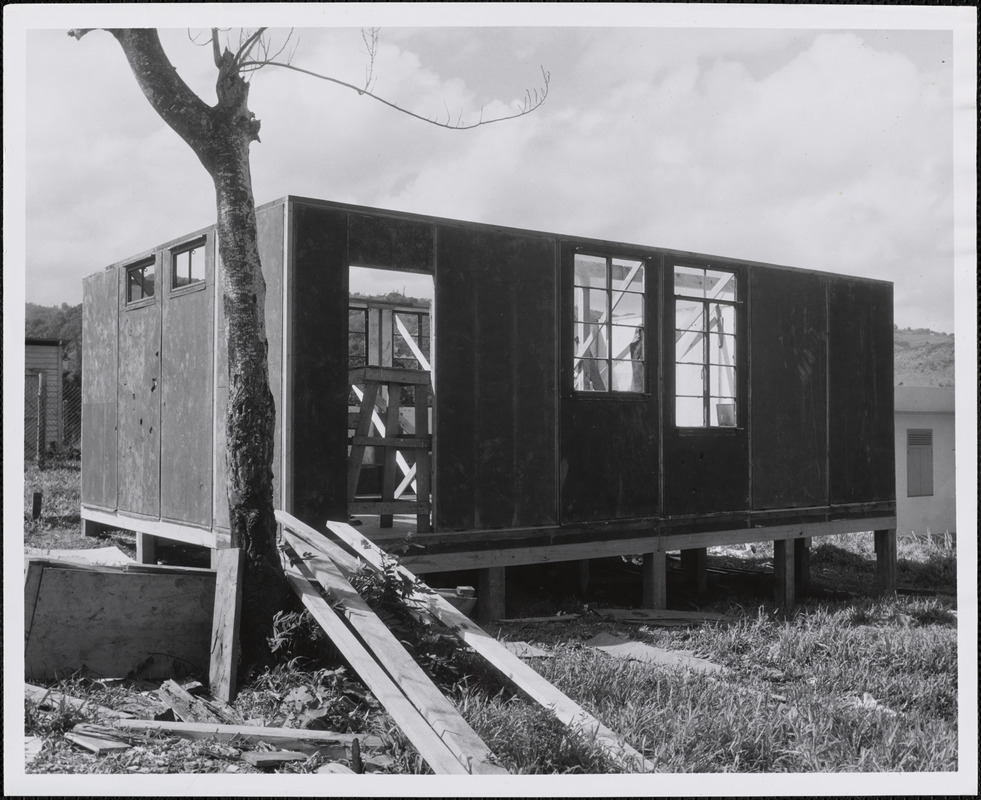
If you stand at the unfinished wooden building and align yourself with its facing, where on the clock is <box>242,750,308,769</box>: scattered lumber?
The scattered lumber is roughly at 2 o'clock from the unfinished wooden building.

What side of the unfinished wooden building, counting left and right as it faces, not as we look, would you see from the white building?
left

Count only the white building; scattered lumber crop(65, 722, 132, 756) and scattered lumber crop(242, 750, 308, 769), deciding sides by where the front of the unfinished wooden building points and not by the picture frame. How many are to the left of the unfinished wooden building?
1

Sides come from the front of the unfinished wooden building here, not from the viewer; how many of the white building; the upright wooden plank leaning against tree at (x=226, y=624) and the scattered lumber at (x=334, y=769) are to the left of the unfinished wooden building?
1

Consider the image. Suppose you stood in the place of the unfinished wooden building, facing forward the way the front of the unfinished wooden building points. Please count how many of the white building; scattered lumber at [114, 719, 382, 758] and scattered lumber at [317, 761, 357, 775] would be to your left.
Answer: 1

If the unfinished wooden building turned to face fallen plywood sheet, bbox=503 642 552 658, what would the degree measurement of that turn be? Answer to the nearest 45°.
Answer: approximately 45° to its right

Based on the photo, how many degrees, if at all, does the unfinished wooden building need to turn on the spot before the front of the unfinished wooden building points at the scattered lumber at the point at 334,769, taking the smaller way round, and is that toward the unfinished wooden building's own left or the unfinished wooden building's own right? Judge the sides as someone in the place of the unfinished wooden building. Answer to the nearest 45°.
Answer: approximately 45° to the unfinished wooden building's own right

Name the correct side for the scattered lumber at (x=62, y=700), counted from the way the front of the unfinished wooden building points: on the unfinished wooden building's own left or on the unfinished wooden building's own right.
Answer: on the unfinished wooden building's own right

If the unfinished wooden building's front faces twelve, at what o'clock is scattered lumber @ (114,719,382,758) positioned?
The scattered lumber is roughly at 2 o'clock from the unfinished wooden building.

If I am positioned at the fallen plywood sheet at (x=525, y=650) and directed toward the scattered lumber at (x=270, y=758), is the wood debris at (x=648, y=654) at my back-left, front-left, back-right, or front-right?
back-left
